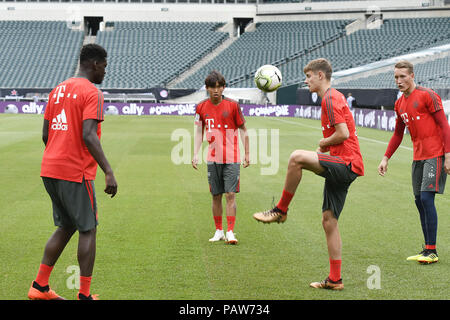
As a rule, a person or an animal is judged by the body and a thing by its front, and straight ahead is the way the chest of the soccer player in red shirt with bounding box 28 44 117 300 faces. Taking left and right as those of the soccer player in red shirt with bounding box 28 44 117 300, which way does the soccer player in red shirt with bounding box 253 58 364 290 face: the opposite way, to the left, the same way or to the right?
to the left

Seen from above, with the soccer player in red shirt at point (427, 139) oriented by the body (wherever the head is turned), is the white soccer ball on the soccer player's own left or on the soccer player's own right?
on the soccer player's own right

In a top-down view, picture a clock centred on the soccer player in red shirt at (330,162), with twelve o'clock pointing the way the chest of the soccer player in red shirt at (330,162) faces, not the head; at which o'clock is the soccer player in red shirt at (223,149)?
the soccer player in red shirt at (223,149) is roughly at 2 o'clock from the soccer player in red shirt at (330,162).

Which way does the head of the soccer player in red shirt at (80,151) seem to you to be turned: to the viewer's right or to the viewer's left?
to the viewer's right

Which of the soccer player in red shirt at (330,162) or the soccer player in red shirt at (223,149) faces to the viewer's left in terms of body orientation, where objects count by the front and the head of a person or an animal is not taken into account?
the soccer player in red shirt at (330,162)

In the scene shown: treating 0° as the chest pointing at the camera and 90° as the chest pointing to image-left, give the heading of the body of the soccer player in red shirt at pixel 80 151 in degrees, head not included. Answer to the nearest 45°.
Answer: approximately 225°

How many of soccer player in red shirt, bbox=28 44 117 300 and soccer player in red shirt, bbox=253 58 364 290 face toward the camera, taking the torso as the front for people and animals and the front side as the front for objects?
0

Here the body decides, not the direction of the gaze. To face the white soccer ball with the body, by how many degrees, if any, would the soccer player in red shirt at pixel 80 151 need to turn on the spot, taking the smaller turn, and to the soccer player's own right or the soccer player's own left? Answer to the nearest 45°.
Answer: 0° — they already face it

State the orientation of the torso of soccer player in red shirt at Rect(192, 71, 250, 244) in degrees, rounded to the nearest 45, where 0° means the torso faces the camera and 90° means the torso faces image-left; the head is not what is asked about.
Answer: approximately 0°

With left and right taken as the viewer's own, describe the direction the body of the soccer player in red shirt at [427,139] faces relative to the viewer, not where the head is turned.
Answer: facing the viewer and to the left of the viewer

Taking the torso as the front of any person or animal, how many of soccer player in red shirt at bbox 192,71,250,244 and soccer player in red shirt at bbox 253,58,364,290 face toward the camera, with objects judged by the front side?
1

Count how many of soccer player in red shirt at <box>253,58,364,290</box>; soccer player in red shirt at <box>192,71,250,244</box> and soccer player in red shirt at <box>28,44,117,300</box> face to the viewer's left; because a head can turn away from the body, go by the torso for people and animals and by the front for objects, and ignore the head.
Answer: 1

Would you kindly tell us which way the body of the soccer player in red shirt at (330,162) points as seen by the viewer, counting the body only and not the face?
to the viewer's left
